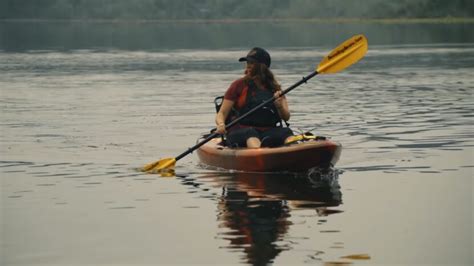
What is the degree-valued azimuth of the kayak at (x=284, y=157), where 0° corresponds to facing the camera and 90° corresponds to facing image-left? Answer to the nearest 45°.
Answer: approximately 315°
